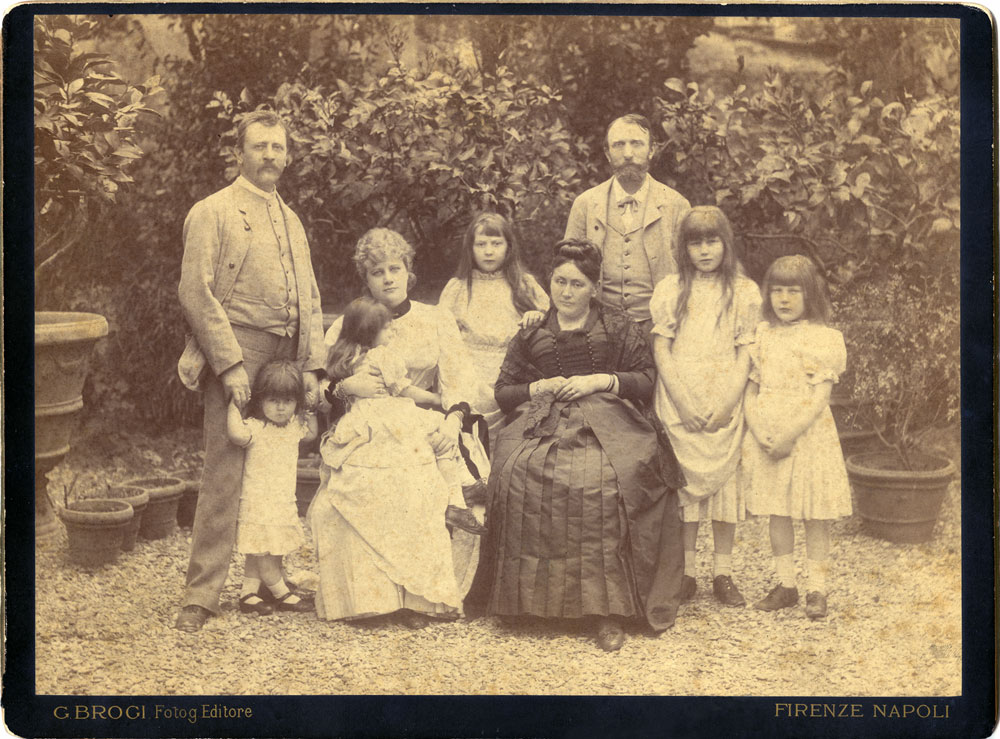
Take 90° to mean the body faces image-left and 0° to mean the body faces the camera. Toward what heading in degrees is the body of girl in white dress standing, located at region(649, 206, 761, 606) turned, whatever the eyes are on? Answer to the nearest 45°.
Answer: approximately 0°

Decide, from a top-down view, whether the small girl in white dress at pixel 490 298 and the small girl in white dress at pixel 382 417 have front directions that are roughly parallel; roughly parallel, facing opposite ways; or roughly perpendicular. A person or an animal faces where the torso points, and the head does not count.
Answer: roughly perpendicular

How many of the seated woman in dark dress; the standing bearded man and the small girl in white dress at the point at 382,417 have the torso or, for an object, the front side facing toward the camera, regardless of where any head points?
2

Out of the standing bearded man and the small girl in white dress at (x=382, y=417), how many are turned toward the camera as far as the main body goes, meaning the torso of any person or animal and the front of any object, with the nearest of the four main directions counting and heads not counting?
1

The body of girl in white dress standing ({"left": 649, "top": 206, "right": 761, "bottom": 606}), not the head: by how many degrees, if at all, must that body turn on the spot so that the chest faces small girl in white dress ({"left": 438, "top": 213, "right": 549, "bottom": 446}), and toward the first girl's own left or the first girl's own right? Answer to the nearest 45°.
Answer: approximately 90° to the first girl's own right

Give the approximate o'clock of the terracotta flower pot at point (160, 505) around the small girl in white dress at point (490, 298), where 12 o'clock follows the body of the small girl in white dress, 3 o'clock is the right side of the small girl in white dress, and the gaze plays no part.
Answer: The terracotta flower pot is roughly at 3 o'clock from the small girl in white dress.
